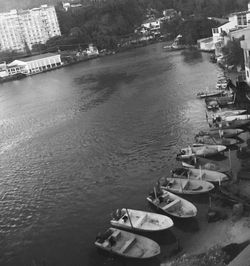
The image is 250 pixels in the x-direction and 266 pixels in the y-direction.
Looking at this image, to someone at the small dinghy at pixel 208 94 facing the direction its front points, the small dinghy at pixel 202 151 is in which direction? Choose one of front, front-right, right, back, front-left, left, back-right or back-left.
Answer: right
